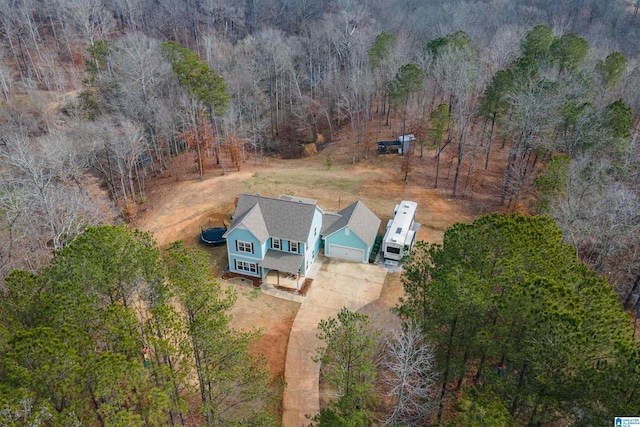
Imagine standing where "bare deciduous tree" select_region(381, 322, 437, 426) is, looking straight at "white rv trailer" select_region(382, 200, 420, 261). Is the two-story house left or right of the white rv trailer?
left

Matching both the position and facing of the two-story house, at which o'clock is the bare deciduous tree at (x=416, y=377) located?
The bare deciduous tree is roughly at 11 o'clock from the two-story house.

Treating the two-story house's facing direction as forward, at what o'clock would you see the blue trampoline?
The blue trampoline is roughly at 4 o'clock from the two-story house.

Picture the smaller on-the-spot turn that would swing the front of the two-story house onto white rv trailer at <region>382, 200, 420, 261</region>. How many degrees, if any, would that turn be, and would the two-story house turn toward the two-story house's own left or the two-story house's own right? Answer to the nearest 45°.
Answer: approximately 90° to the two-story house's own left

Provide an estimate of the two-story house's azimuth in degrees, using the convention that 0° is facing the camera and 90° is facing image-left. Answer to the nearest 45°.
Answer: approximately 0°

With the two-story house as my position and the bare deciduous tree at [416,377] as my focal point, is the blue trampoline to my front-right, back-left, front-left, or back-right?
back-right

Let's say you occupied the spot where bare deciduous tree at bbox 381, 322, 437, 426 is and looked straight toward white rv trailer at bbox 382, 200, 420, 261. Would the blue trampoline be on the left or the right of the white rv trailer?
left

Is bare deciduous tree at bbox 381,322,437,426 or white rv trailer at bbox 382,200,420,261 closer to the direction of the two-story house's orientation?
the bare deciduous tree

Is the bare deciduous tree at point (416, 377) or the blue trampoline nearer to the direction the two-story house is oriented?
the bare deciduous tree
